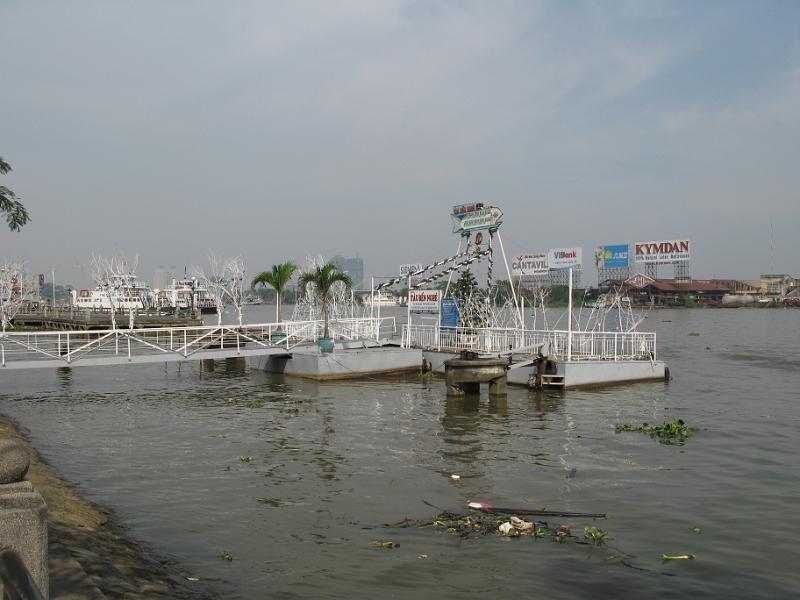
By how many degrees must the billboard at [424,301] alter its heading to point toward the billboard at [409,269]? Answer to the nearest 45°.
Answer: approximately 180°

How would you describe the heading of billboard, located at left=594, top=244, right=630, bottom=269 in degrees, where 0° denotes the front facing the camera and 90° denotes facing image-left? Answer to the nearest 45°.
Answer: approximately 0°

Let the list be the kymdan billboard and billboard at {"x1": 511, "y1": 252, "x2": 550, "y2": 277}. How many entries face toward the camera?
2

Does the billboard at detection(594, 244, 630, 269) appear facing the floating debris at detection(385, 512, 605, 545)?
yes

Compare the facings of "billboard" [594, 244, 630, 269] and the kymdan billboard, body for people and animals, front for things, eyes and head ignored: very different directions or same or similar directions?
same or similar directions

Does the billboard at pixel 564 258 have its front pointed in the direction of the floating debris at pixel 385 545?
yes

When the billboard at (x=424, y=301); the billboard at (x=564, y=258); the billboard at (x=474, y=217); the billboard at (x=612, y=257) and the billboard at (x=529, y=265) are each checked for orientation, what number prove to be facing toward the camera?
5

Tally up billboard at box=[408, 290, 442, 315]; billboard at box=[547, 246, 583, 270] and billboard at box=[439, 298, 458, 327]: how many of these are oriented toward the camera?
3

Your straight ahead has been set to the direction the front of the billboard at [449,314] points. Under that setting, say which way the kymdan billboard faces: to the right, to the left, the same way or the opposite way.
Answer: the same way

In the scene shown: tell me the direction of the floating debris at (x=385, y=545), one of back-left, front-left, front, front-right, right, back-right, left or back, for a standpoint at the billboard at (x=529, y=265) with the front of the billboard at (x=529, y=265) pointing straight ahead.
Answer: front

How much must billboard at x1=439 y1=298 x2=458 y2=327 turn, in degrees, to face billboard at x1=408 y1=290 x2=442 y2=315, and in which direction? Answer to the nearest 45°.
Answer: approximately 135° to its right

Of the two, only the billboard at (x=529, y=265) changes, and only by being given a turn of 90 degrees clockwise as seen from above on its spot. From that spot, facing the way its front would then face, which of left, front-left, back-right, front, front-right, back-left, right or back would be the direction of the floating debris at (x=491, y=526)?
left

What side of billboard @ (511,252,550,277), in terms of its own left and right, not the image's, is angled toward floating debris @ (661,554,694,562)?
front

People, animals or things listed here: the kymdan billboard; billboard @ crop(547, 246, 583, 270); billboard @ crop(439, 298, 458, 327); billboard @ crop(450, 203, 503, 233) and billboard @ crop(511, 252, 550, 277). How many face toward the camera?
5

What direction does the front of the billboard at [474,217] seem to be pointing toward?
toward the camera

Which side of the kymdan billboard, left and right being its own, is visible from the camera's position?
front

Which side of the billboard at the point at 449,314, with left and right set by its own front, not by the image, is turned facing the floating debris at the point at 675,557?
front

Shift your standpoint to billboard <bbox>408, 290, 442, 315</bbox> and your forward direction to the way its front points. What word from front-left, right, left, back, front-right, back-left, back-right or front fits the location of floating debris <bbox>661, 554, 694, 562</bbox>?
front

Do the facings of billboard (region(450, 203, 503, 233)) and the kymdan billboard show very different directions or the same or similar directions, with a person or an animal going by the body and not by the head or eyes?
same or similar directions

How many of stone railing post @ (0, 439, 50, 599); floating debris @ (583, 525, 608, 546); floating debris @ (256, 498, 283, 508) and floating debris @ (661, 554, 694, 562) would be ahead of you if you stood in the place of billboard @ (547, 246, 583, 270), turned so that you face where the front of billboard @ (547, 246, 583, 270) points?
4
